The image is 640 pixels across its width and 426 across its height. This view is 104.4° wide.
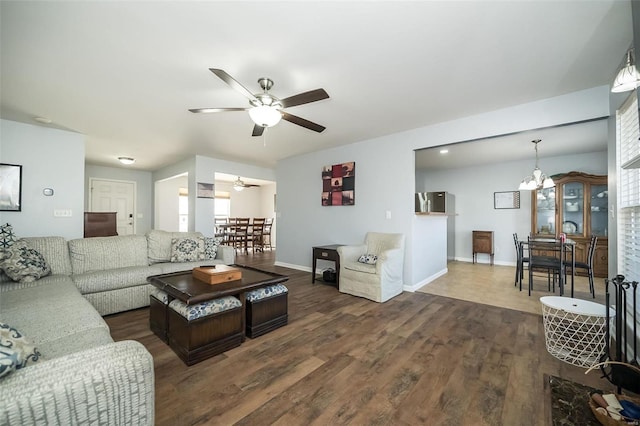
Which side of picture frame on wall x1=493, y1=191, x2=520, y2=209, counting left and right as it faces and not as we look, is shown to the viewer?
front

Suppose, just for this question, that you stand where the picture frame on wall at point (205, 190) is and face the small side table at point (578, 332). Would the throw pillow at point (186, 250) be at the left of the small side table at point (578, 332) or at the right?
right

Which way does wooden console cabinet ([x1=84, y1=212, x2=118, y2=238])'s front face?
toward the camera

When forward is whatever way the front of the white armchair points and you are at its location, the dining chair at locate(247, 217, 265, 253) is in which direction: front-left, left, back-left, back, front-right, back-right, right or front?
right

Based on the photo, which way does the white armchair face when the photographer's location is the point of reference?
facing the viewer and to the left of the viewer

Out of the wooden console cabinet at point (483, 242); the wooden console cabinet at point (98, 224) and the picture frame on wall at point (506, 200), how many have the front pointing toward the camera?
3

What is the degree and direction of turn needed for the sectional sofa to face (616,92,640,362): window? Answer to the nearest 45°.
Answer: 0° — it already faces it

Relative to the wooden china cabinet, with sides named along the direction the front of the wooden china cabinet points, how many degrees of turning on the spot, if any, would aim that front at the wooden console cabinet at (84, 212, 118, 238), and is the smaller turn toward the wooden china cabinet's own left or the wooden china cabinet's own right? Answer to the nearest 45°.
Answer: approximately 45° to the wooden china cabinet's own right

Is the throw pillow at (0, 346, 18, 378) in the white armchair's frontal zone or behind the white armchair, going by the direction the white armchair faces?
frontal zone

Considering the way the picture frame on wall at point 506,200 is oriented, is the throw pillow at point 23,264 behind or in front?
in front
